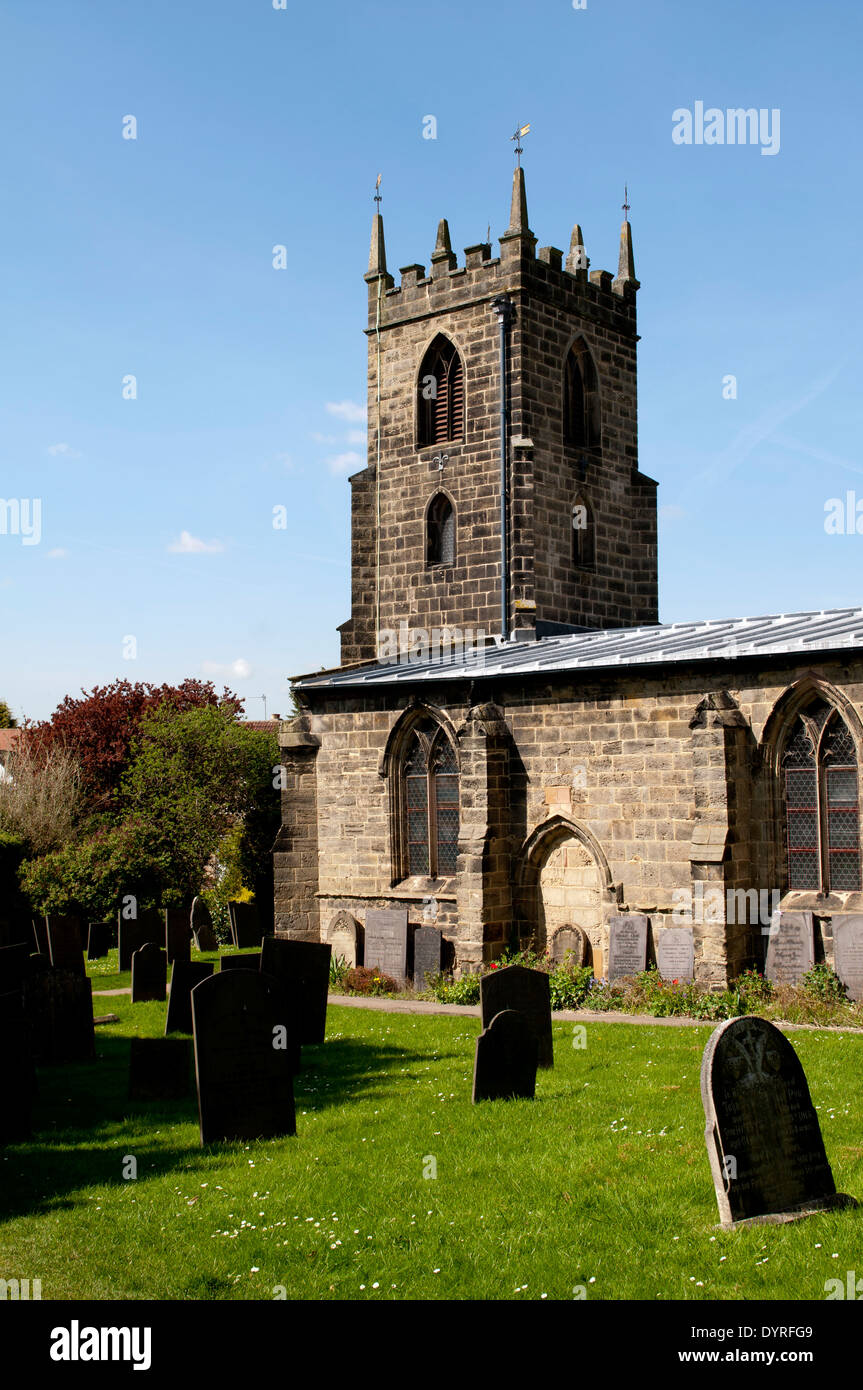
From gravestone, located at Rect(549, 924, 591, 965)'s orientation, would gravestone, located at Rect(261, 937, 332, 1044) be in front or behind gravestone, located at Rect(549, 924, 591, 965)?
in front

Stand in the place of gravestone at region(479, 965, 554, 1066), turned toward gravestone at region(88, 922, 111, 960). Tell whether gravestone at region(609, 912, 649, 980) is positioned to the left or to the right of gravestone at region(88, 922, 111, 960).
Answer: right

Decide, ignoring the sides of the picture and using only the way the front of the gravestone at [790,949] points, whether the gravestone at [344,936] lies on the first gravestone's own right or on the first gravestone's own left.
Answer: on the first gravestone's own right

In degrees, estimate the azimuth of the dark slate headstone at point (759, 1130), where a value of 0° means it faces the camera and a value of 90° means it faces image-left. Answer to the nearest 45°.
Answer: approximately 315°

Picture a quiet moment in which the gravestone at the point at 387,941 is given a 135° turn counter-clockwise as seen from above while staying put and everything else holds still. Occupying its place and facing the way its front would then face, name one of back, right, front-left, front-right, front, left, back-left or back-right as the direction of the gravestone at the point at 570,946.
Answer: front-right

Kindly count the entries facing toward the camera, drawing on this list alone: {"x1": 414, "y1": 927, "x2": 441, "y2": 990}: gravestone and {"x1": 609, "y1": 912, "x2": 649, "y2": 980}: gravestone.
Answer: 2

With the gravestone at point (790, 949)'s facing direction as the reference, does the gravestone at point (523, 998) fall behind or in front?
in front

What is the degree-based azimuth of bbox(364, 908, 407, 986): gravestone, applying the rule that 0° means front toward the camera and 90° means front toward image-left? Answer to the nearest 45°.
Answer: approximately 45°

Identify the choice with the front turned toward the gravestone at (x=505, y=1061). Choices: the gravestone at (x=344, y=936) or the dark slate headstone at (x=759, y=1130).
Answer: the gravestone at (x=344, y=936)
